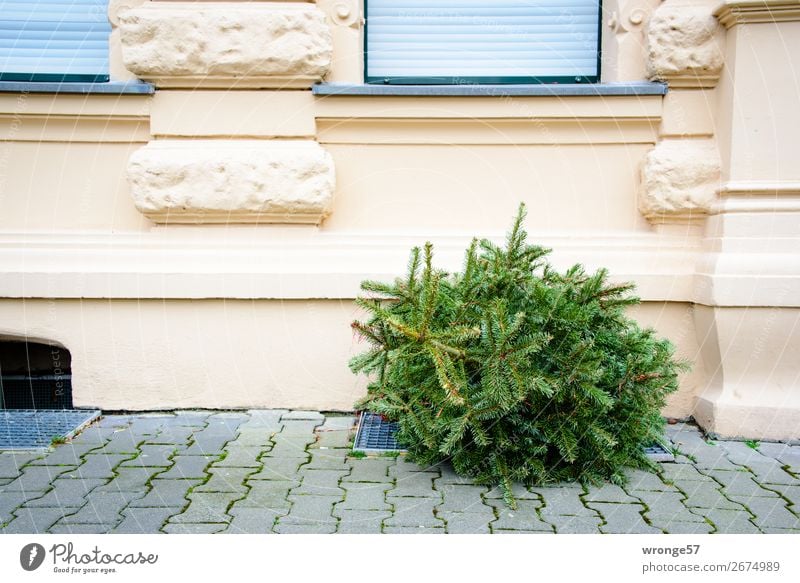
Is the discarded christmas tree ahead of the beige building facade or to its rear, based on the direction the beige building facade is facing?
ahead

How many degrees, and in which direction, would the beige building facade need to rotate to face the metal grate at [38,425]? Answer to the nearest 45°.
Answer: approximately 90° to its right

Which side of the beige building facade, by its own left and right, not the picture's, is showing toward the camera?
front
